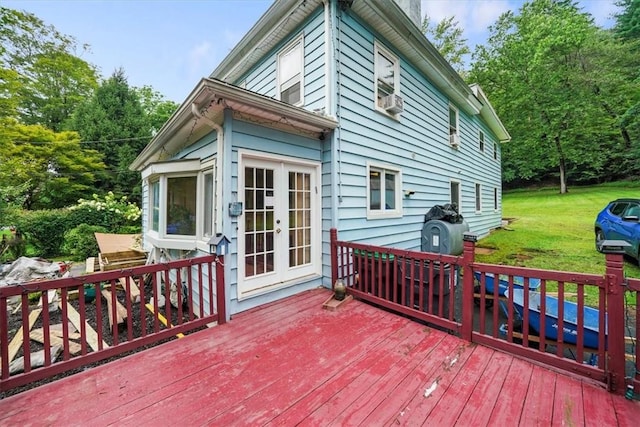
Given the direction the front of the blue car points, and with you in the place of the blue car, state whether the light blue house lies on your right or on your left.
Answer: on your right

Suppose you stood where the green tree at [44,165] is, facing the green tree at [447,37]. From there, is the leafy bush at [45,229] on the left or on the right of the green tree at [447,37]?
right

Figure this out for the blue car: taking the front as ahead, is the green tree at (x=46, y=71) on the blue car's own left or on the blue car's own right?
on the blue car's own right

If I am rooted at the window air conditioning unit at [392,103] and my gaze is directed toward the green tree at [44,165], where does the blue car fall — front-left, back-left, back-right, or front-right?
back-right

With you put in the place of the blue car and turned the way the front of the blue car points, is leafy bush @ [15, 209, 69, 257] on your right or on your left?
on your right

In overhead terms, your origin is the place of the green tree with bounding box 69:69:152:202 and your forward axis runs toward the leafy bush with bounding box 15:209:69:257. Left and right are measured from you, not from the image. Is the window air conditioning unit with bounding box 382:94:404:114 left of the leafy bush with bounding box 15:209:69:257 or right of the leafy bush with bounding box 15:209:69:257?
left
